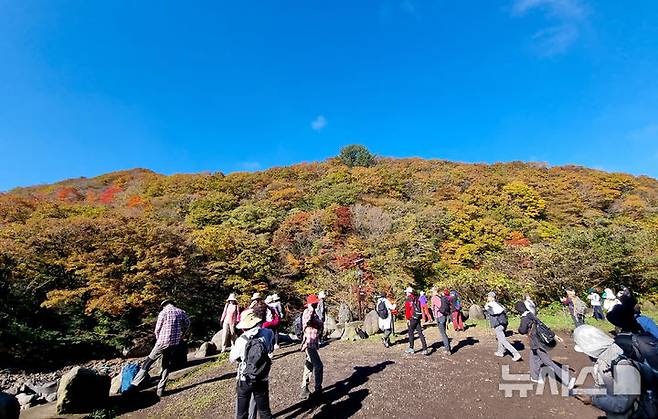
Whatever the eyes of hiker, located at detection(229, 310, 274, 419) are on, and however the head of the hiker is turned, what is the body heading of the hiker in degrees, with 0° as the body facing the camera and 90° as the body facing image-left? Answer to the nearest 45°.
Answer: approximately 180°

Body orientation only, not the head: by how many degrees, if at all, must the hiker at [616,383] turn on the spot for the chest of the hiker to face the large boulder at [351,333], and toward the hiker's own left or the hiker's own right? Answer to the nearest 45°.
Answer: approximately 45° to the hiker's own right

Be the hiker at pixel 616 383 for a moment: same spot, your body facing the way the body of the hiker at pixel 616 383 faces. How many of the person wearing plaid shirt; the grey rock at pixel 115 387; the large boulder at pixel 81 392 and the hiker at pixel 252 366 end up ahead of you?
4

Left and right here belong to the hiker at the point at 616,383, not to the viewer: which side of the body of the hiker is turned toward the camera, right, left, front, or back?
left

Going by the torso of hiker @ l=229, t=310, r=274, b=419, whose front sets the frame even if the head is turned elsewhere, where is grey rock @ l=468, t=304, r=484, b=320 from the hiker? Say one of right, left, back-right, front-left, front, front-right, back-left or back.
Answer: front-right

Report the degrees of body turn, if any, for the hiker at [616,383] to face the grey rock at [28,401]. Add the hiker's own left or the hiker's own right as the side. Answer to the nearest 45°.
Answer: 0° — they already face it

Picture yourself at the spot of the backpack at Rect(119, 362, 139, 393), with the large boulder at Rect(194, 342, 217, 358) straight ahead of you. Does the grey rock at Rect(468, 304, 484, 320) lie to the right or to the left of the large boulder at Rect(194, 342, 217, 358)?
right

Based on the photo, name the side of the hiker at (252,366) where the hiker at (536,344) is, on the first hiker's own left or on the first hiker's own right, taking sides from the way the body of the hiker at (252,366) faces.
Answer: on the first hiker's own right

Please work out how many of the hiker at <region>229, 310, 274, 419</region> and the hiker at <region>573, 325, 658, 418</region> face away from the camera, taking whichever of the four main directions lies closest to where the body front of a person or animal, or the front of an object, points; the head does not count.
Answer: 1

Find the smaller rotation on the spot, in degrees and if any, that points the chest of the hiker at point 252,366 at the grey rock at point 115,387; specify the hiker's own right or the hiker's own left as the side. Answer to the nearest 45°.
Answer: approximately 45° to the hiker's own left

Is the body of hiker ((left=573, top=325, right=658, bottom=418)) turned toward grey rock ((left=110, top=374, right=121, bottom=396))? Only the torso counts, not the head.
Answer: yes

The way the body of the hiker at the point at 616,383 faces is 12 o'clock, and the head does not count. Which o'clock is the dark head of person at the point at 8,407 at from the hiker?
The dark head of person is roughly at 11 o'clock from the hiker.

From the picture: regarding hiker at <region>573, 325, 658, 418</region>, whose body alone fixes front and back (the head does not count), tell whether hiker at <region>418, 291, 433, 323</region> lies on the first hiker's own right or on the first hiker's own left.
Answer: on the first hiker's own right

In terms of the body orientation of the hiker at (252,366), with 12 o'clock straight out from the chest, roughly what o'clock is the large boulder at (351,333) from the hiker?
The large boulder is roughly at 1 o'clock from the hiker.
